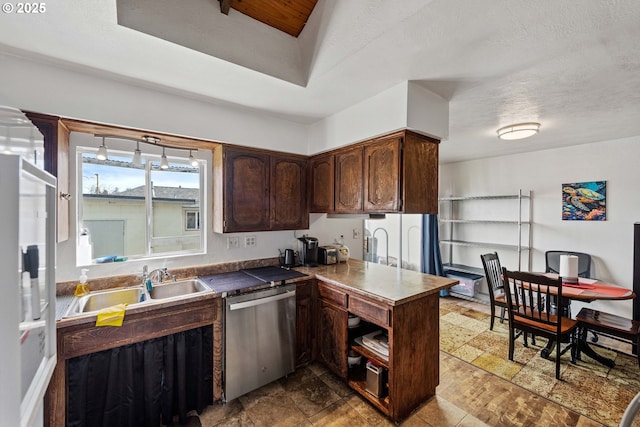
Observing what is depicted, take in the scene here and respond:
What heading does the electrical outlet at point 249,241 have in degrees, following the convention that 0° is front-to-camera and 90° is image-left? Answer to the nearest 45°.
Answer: approximately 315°

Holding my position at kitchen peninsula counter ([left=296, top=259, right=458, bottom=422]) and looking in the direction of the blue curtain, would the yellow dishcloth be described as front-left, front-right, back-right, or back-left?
back-left

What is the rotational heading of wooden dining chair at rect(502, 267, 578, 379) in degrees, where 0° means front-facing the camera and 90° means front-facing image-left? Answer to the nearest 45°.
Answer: approximately 225°

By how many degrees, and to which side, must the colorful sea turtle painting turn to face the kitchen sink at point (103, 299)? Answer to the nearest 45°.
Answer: approximately 45° to its right

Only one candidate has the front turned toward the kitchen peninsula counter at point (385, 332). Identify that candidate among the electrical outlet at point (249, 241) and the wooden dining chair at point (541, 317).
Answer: the electrical outlet

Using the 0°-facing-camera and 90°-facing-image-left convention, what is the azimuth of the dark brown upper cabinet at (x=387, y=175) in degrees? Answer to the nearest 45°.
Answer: approximately 45°

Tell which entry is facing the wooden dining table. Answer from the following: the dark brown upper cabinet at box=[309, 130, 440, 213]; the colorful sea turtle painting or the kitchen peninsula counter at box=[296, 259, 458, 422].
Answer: the colorful sea turtle painting

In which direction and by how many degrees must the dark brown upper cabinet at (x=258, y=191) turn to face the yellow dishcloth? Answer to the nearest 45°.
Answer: approximately 90° to its right

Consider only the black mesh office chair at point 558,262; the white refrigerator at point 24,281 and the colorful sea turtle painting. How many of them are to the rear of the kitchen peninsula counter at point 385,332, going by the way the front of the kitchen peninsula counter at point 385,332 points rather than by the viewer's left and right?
2
